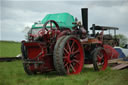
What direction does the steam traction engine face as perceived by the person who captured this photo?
facing away from the viewer and to the right of the viewer
